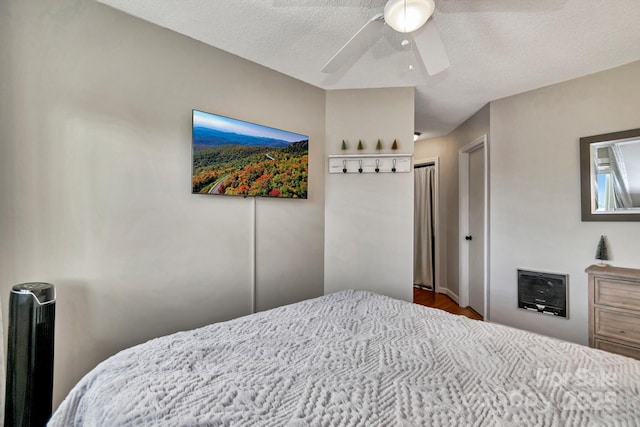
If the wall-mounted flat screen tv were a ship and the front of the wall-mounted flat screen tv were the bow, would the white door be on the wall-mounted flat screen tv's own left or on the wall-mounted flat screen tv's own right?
on the wall-mounted flat screen tv's own left

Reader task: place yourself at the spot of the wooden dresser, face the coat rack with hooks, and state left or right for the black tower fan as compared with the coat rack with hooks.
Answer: left

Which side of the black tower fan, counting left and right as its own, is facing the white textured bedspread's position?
front

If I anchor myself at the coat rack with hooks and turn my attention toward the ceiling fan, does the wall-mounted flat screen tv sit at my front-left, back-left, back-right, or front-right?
front-right

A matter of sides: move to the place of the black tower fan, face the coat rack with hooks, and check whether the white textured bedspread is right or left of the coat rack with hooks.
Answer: right

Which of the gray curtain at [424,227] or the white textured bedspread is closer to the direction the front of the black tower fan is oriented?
the white textured bedspread

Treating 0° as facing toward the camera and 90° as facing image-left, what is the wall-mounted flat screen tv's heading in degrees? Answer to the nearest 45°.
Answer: approximately 315°

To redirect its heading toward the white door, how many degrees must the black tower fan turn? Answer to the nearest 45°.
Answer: approximately 45° to its left

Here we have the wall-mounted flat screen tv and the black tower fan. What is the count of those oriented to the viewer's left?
0

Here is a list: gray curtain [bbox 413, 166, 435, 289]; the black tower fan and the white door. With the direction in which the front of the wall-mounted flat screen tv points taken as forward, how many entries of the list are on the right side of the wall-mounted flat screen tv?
1

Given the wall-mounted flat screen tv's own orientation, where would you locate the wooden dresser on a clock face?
The wooden dresser is roughly at 11 o'clock from the wall-mounted flat screen tv.
